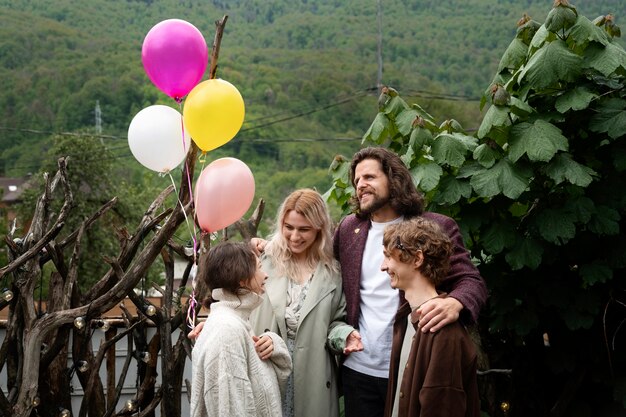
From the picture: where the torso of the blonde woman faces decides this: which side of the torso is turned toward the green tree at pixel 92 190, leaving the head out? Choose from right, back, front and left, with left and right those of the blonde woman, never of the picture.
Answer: back

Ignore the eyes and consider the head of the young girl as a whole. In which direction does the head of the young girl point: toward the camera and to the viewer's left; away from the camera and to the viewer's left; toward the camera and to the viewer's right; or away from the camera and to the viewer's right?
away from the camera and to the viewer's right

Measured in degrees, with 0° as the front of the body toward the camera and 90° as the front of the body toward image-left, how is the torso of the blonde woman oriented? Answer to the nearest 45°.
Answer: approximately 0°

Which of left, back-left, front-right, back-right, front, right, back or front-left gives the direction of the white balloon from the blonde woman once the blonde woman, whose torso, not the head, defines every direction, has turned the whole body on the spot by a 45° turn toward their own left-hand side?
back
